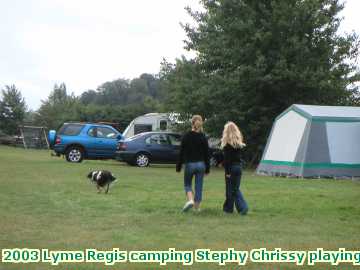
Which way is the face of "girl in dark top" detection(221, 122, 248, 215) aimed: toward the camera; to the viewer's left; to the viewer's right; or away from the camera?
away from the camera

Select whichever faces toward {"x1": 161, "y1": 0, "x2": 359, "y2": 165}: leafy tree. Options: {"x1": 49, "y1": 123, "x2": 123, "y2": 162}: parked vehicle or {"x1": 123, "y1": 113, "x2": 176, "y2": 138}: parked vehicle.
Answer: {"x1": 49, "y1": 123, "x2": 123, "y2": 162}: parked vehicle

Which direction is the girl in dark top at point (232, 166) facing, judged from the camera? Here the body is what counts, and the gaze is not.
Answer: away from the camera

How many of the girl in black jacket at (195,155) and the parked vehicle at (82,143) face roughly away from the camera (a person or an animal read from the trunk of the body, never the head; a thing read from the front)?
1

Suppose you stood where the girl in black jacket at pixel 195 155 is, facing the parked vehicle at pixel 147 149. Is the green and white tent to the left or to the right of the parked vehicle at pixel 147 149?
right

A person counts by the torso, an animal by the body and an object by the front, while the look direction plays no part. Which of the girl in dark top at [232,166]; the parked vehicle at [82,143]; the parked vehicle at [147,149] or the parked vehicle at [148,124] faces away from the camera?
the girl in dark top

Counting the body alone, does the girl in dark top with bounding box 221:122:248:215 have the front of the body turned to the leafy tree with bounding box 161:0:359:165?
yes

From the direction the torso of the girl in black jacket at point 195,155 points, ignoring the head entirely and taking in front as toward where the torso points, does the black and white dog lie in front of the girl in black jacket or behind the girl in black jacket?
in front

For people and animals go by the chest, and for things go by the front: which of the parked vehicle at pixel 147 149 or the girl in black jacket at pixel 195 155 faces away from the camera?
the girl in black jacket

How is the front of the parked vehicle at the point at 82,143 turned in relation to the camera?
facing to the right of the viewer

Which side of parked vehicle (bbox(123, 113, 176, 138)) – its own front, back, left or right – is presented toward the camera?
left

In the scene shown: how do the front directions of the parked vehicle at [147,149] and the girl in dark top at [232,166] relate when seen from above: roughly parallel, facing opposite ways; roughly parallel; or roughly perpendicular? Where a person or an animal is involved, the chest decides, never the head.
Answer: roughly perpendicular

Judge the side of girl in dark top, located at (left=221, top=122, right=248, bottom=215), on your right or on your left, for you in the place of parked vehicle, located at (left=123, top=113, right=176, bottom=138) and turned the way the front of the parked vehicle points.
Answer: on your left
